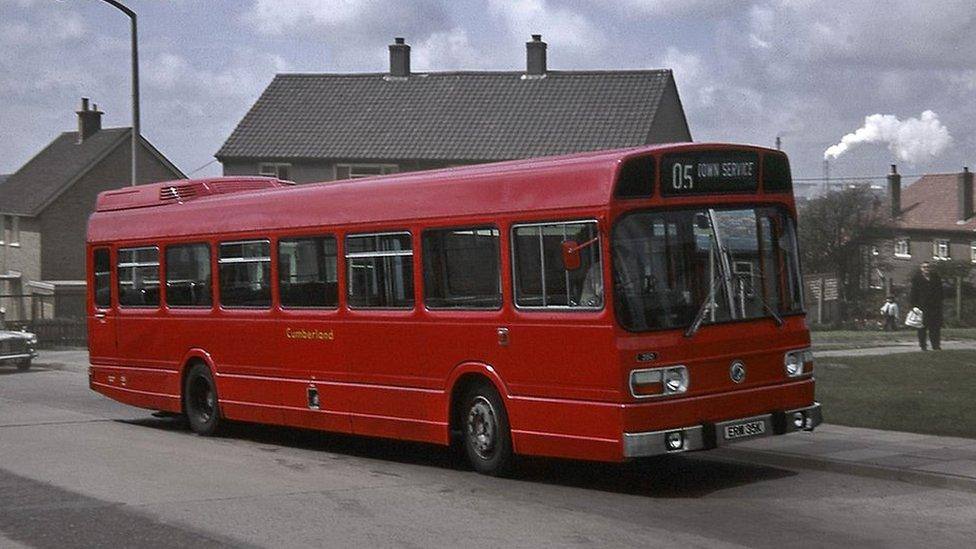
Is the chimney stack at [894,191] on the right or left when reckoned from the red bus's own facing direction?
on its left

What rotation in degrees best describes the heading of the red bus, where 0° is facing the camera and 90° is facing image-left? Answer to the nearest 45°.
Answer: approximately 315°

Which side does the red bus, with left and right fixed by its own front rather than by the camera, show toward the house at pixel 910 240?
left

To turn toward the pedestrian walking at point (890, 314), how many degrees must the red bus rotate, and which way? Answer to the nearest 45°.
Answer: approximately 90° to its left
